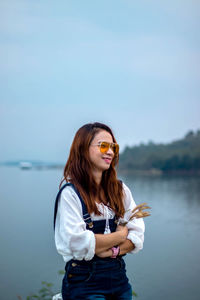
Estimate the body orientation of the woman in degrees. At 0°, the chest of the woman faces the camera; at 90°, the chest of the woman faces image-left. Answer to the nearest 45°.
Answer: approximately 315°
